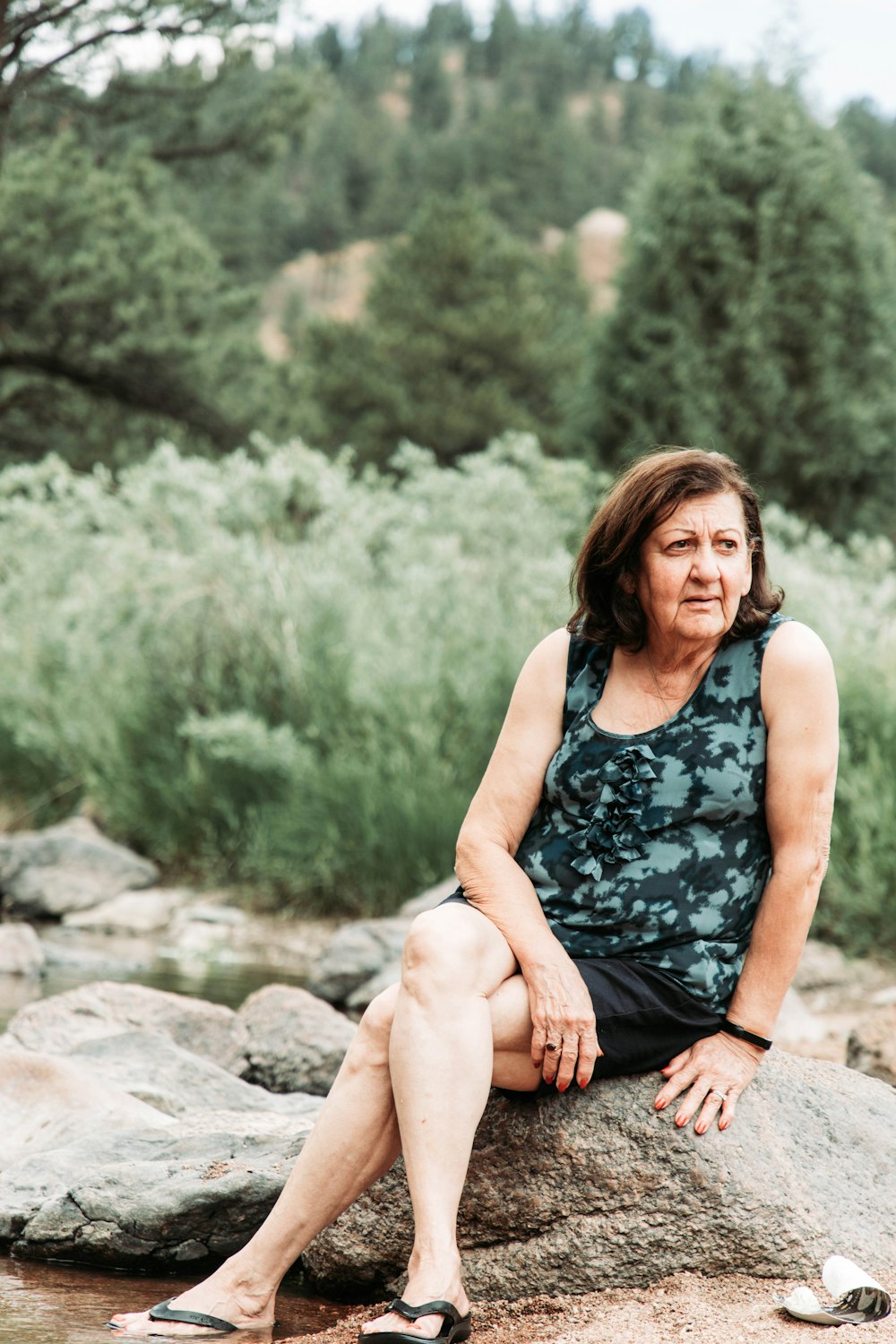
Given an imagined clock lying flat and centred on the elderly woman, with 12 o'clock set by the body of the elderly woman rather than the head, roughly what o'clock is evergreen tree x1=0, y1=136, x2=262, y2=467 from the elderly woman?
The evergreen tree is roughly at 4 o'clock from the elderly woman.

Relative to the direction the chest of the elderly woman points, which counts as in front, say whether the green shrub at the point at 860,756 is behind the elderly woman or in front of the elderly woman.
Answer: behind

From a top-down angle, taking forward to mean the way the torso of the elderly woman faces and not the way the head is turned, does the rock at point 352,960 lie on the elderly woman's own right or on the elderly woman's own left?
on the elderly woman's own right

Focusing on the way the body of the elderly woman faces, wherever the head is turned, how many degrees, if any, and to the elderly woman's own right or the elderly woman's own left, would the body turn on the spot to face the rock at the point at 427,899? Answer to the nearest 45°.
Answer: approximately 135° to the elderly woman's own right

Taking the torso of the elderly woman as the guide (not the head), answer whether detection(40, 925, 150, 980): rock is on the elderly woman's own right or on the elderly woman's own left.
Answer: on the elderly woman's own right

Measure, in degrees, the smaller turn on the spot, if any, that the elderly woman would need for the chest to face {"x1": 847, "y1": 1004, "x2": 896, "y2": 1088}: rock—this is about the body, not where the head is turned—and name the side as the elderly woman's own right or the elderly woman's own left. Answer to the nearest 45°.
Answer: approximately 180°

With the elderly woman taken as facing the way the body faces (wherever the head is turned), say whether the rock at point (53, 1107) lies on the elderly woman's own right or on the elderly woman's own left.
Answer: on the elderly woman's own right

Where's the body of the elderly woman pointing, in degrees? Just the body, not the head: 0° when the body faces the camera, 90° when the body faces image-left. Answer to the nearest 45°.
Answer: approximately 45°

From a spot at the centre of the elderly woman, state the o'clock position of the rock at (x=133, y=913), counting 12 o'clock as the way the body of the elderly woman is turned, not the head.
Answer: The rock is roughly at 4 o'clock from the elderly woman.
